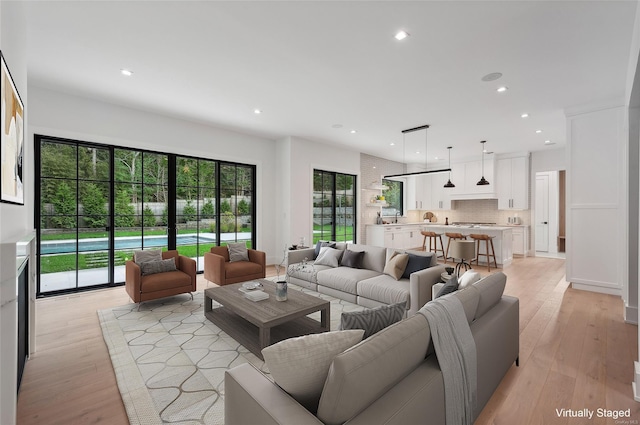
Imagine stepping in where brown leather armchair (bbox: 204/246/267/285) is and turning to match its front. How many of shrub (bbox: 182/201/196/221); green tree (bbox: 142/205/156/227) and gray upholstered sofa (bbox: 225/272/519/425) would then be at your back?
2

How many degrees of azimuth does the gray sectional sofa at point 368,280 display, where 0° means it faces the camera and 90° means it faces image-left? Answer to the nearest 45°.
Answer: approximately 45°

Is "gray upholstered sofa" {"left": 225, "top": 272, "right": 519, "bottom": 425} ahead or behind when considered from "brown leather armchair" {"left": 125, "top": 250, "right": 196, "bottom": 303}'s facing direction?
ahead

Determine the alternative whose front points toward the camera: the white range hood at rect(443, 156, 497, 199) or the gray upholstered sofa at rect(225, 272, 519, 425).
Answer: the white range hood

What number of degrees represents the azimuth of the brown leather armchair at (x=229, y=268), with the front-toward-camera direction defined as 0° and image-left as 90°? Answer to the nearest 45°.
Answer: approximately 315°

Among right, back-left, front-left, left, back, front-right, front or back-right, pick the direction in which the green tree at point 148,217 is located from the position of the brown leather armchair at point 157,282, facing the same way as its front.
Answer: back-left

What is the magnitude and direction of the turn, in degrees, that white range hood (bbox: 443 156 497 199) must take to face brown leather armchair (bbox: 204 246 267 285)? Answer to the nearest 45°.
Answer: approximately 45° to its right

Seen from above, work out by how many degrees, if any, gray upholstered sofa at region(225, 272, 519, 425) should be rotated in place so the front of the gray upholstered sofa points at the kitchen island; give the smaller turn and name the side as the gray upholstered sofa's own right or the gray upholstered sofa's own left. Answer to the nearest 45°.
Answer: approximately 45° to the gray upholstered sofa's own right

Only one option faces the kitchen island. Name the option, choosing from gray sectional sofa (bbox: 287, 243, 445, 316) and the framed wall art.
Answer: the framed wall art

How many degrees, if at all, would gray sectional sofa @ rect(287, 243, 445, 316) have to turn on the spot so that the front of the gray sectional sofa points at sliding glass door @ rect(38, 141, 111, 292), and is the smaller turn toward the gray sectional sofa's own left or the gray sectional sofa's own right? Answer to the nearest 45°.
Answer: approximately 45° to the gray sectional sofa's own right

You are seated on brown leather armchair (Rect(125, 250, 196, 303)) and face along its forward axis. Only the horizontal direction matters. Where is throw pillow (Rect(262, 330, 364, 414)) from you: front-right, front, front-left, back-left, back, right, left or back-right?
front-right

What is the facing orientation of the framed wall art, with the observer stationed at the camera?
facing to the right of the viewer

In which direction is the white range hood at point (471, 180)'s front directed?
toward the camera

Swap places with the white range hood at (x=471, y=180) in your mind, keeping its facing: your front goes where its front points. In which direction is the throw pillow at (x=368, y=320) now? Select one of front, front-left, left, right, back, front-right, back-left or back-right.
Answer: front

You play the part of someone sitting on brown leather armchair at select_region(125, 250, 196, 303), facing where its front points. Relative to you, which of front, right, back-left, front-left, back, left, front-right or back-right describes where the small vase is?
front

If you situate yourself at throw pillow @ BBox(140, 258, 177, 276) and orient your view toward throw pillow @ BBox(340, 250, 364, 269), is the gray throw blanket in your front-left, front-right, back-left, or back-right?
front-right

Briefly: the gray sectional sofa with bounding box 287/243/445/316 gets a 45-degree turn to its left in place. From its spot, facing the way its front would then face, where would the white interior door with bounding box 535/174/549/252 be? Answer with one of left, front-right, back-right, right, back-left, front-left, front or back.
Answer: back-left

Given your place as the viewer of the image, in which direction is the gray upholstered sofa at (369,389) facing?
facing away from the viewer and to the left of the viewer

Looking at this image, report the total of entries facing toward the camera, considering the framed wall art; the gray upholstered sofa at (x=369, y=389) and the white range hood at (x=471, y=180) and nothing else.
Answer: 1

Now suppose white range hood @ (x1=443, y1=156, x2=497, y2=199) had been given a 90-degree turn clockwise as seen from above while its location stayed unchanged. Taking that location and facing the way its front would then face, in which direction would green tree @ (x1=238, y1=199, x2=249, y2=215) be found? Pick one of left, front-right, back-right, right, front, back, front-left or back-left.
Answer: front-left
